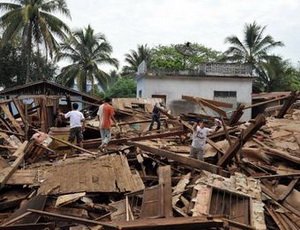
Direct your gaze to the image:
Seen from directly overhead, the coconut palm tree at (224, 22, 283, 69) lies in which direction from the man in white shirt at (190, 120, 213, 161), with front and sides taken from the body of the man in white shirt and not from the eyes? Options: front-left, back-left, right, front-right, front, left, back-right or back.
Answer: back-left

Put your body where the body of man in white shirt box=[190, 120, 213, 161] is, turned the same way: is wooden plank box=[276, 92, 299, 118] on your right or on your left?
on your left

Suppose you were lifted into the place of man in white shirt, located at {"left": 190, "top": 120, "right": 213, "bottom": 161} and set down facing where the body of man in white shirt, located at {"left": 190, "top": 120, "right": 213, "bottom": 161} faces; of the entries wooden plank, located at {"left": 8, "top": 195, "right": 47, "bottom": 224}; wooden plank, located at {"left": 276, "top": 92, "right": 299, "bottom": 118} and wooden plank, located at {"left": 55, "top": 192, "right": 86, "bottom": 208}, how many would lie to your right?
2

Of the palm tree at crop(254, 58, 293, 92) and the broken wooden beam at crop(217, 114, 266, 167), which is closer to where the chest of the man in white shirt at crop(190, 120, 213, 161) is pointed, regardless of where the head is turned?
the broken wooden beam

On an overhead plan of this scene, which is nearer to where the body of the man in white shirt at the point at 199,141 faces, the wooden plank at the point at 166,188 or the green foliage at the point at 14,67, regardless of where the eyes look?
the wooden plank

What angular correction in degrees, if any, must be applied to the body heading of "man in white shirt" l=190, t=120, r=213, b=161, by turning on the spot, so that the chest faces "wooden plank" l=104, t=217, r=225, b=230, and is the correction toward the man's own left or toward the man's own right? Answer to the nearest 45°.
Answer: approximately 45° to the man's own right

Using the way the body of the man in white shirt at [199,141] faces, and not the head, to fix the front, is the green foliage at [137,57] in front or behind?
behind

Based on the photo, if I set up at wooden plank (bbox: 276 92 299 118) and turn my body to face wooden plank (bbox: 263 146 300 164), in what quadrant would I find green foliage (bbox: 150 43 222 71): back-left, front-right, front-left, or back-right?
back-right
